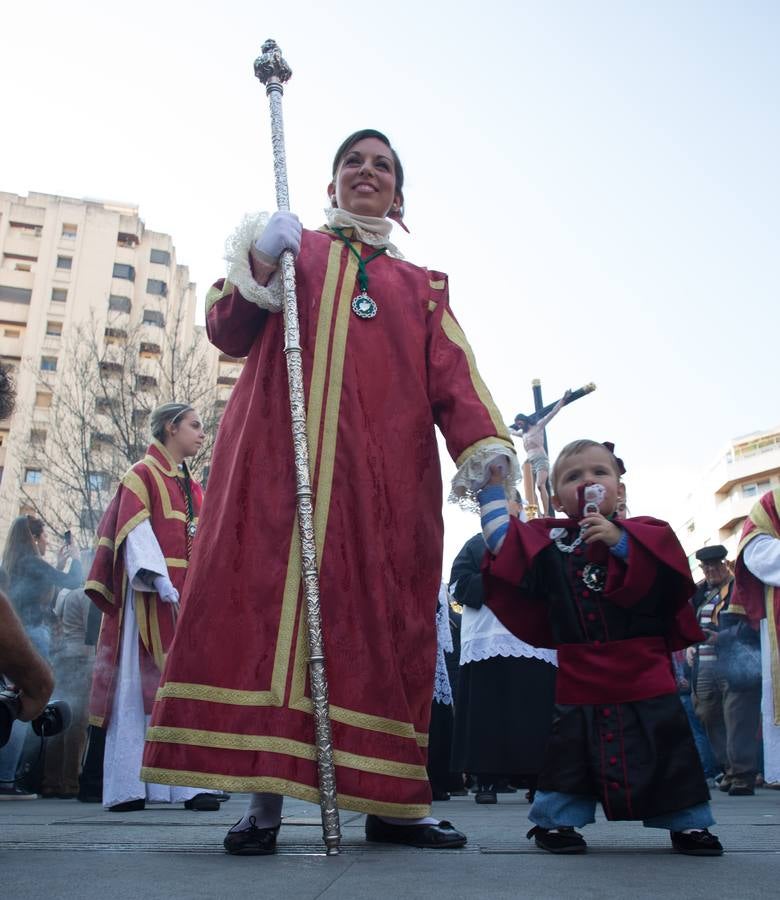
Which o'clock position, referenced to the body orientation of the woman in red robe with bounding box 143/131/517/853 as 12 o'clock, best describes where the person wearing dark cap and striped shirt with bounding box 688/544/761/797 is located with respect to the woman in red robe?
The person wearing dark cap and striped shirt is roughly at 7 o'clock from the woman in red robe.

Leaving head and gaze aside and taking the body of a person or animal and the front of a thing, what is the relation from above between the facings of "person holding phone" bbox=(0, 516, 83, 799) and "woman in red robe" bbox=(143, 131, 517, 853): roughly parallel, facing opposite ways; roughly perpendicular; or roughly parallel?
roughly perpendicular

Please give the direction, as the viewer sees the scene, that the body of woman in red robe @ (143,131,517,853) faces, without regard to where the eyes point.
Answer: toward the camera

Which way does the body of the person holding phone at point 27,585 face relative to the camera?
to the viewer's right

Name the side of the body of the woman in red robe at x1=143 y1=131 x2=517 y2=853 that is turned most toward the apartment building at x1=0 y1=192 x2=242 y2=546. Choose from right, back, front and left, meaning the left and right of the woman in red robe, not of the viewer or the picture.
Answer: back

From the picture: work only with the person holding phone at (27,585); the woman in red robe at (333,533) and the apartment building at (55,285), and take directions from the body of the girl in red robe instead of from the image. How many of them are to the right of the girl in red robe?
1

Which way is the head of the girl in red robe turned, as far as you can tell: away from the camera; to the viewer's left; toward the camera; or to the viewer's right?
to the viewer's right

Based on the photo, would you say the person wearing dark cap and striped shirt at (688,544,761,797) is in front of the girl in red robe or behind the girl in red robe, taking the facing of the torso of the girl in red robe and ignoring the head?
in front

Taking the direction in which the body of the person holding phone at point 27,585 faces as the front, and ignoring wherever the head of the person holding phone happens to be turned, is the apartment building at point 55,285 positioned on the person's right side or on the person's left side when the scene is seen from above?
on the person's left side
